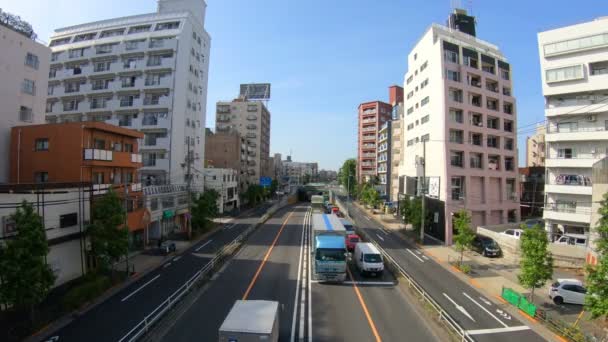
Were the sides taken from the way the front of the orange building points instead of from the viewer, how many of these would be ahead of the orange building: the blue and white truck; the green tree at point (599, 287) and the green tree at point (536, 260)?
3

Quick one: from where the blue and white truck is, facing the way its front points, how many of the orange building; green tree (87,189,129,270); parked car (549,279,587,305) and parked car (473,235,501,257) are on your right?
2

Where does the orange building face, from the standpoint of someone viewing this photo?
facing the viewer and to the right of the viewer

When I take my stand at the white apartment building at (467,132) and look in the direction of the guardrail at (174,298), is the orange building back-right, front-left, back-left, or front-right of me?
front-right

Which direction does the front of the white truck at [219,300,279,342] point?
away from the camera

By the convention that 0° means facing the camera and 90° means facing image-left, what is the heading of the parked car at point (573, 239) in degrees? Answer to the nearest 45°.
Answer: approximately 90°

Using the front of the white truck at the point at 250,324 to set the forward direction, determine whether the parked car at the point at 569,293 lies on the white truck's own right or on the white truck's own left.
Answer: on the white truck's own right

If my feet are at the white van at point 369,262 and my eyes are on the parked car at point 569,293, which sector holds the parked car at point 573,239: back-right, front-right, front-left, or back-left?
front-left

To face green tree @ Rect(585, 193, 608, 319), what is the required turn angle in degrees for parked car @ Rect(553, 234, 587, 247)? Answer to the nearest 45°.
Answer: approximately 90° to its left

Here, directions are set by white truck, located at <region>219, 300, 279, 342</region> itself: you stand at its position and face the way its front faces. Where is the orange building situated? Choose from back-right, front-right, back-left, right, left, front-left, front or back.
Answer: front-left

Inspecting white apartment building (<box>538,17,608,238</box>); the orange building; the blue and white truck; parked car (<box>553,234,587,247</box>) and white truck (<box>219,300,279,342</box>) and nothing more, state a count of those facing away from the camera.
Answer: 1

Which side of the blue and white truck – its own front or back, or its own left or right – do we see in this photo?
front

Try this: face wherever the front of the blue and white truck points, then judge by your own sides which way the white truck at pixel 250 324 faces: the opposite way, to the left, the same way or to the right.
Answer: the opposite way

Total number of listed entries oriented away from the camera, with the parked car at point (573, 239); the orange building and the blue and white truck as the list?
0

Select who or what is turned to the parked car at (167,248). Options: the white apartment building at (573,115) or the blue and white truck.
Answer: the white apartment building

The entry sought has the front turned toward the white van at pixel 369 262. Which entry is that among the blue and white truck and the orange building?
the orange building
